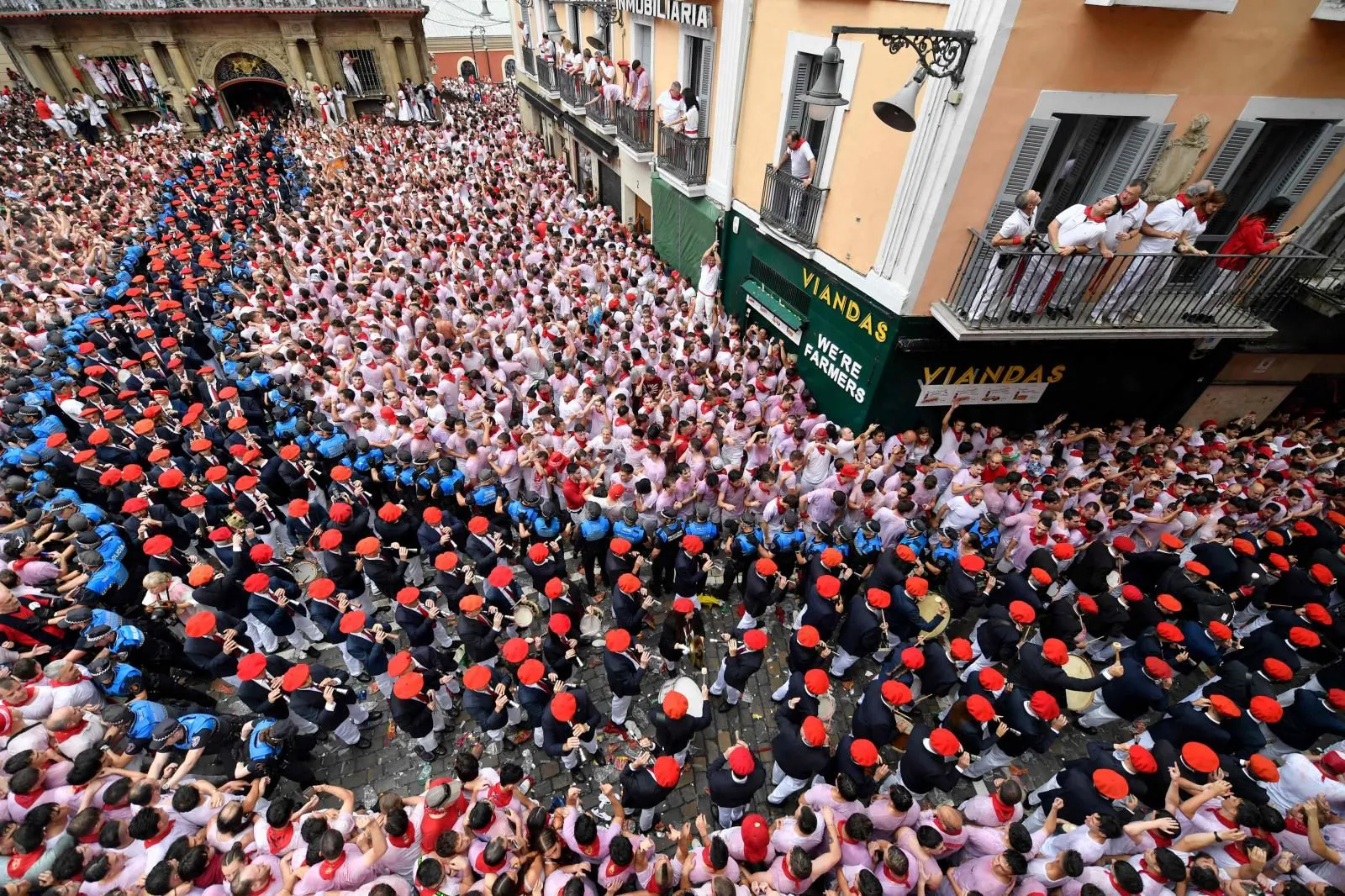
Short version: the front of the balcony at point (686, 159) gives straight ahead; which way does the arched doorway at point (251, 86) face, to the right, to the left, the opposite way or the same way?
to the left

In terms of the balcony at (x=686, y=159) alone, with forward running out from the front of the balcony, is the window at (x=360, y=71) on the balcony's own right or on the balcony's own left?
on the balcony's own right

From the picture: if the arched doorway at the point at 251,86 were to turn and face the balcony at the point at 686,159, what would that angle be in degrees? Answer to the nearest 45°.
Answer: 0° — it already faces it

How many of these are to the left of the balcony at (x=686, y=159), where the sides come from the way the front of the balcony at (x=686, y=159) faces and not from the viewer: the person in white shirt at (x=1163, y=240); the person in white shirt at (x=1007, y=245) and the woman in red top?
3

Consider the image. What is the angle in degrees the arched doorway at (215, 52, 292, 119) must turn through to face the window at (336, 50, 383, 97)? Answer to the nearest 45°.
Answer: approximately 90° to its left

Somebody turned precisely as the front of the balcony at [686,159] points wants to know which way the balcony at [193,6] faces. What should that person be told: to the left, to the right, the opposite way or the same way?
to the left

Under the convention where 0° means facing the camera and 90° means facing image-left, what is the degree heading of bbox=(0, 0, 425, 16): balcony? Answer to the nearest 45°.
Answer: approximately 0°

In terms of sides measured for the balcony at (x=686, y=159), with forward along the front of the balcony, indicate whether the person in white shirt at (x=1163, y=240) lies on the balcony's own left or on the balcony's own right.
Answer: on the balcony's own left

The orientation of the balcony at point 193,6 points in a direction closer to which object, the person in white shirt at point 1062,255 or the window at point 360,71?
the person in white shirt

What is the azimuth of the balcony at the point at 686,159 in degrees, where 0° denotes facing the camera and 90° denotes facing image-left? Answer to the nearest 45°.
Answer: approximately 45°

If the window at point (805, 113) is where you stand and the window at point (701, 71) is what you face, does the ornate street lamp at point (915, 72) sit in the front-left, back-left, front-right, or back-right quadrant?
back-left

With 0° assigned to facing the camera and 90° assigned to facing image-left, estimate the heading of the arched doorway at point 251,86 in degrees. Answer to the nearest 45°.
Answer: approximately 0°
